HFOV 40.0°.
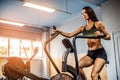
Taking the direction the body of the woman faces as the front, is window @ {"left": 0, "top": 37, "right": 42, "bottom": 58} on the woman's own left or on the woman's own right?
on the woman's own right

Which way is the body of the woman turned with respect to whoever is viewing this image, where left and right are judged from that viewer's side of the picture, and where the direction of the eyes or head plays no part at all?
facing the viewer and to the left of the viewer
